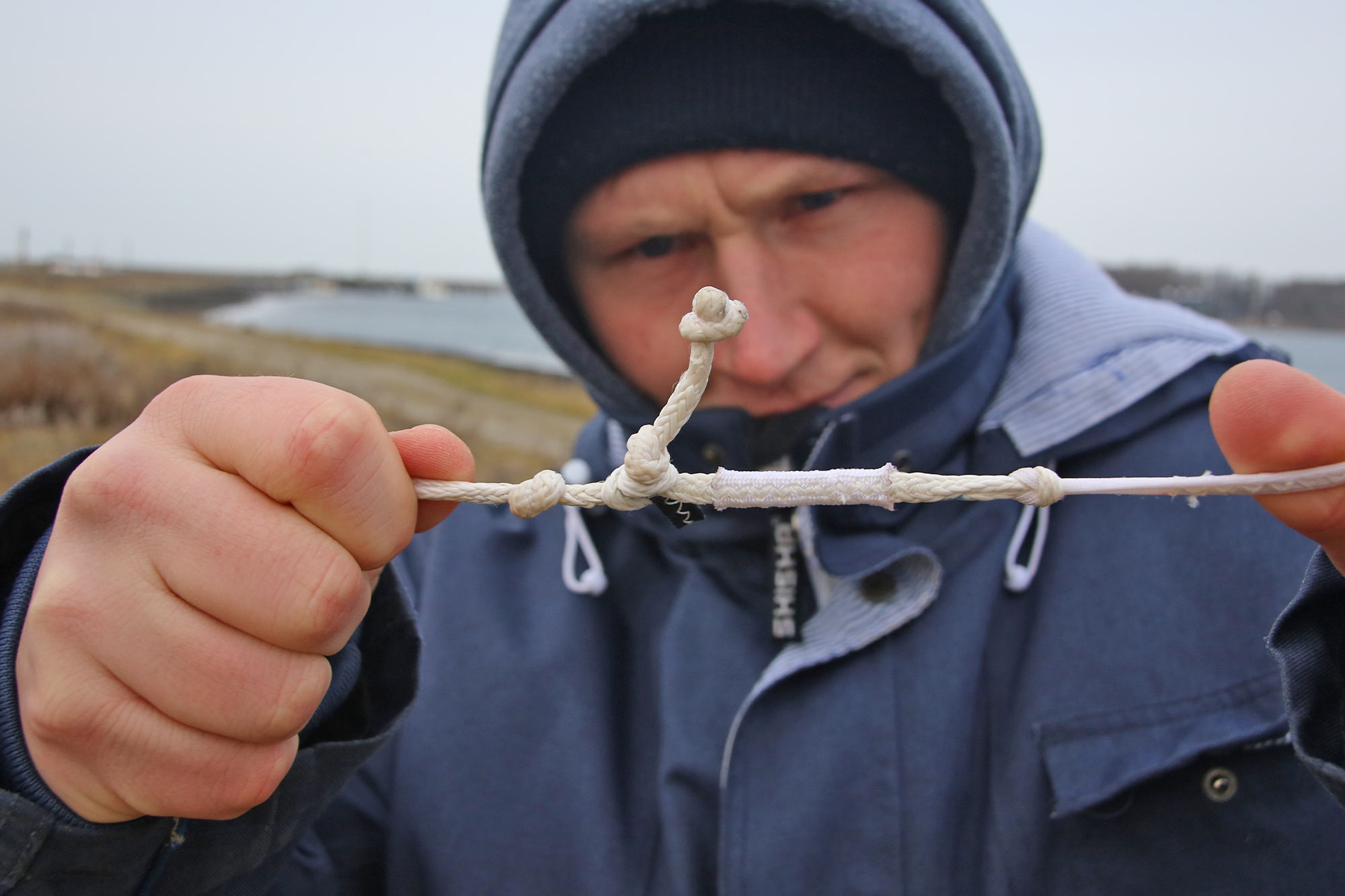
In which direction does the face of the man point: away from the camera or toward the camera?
toward the camera

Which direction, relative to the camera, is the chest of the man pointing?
toward the camera
